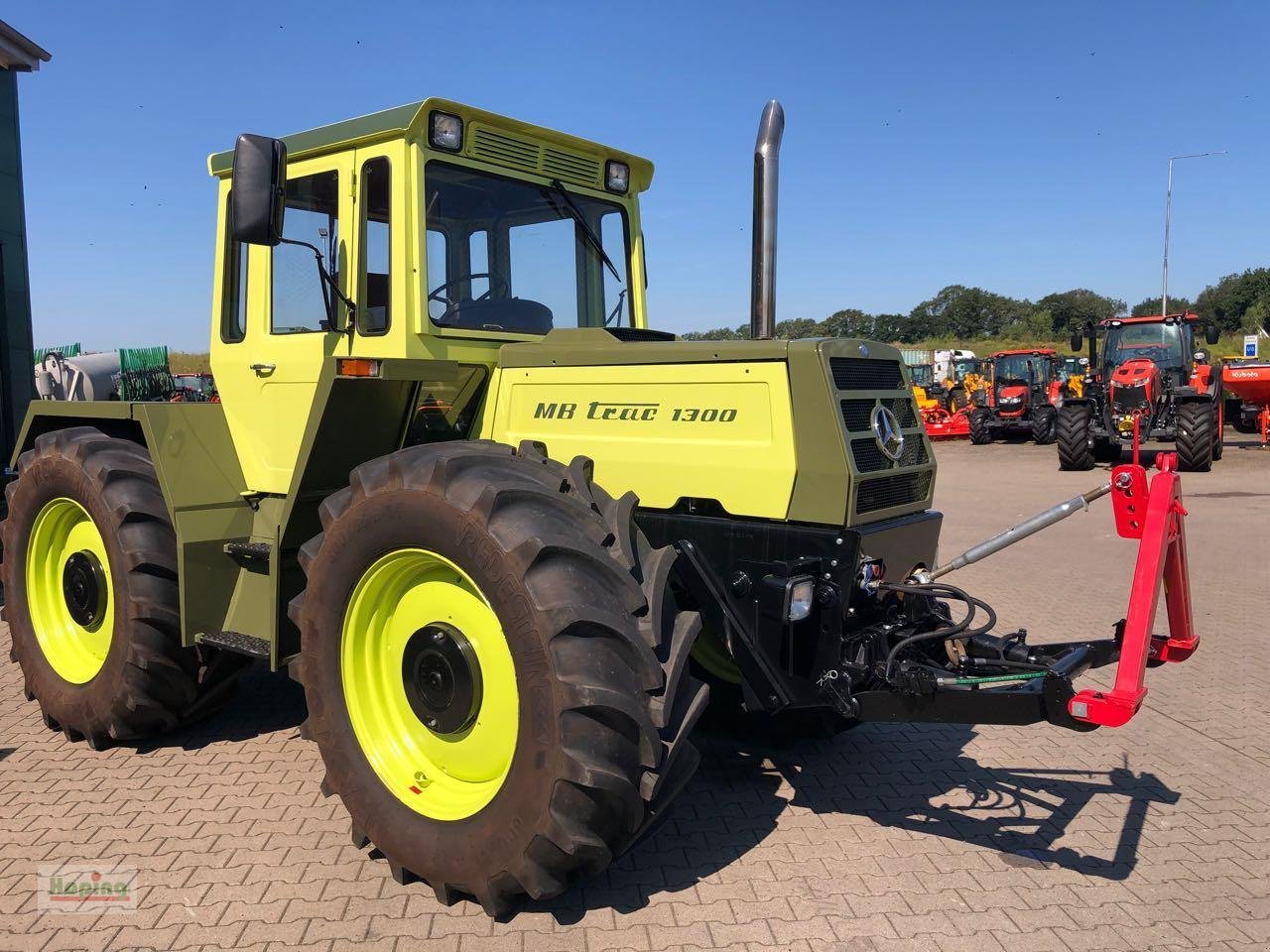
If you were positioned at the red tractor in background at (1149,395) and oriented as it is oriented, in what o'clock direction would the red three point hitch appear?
The red three point hitch is roughly at 12 o'clock from the red tractor in background.

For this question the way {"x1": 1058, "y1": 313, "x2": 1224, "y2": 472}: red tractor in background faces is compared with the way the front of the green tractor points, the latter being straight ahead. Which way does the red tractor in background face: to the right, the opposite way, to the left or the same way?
to the right

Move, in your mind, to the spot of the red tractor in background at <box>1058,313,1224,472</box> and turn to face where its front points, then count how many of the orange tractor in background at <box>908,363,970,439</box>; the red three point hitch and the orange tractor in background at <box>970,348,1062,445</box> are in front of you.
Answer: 1

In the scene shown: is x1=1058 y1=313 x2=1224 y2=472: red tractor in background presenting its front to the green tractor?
yes

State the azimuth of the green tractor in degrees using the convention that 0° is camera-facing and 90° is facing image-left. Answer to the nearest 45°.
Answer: approximately 315°

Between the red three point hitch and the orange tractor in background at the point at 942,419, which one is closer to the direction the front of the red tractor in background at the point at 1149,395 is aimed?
the red three point hitch

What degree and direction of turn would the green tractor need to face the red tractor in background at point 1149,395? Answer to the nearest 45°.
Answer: approximately 90° to its left

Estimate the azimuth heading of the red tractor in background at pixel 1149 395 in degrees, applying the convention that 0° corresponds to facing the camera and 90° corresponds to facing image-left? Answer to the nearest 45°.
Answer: approximately 0°

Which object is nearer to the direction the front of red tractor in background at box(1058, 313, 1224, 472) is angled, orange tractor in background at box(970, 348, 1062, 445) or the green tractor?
the green tractor

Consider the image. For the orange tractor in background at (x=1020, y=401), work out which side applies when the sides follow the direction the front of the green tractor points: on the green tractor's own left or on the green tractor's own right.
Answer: on the green tractor's own left

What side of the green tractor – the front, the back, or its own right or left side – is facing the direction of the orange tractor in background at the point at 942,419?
left
